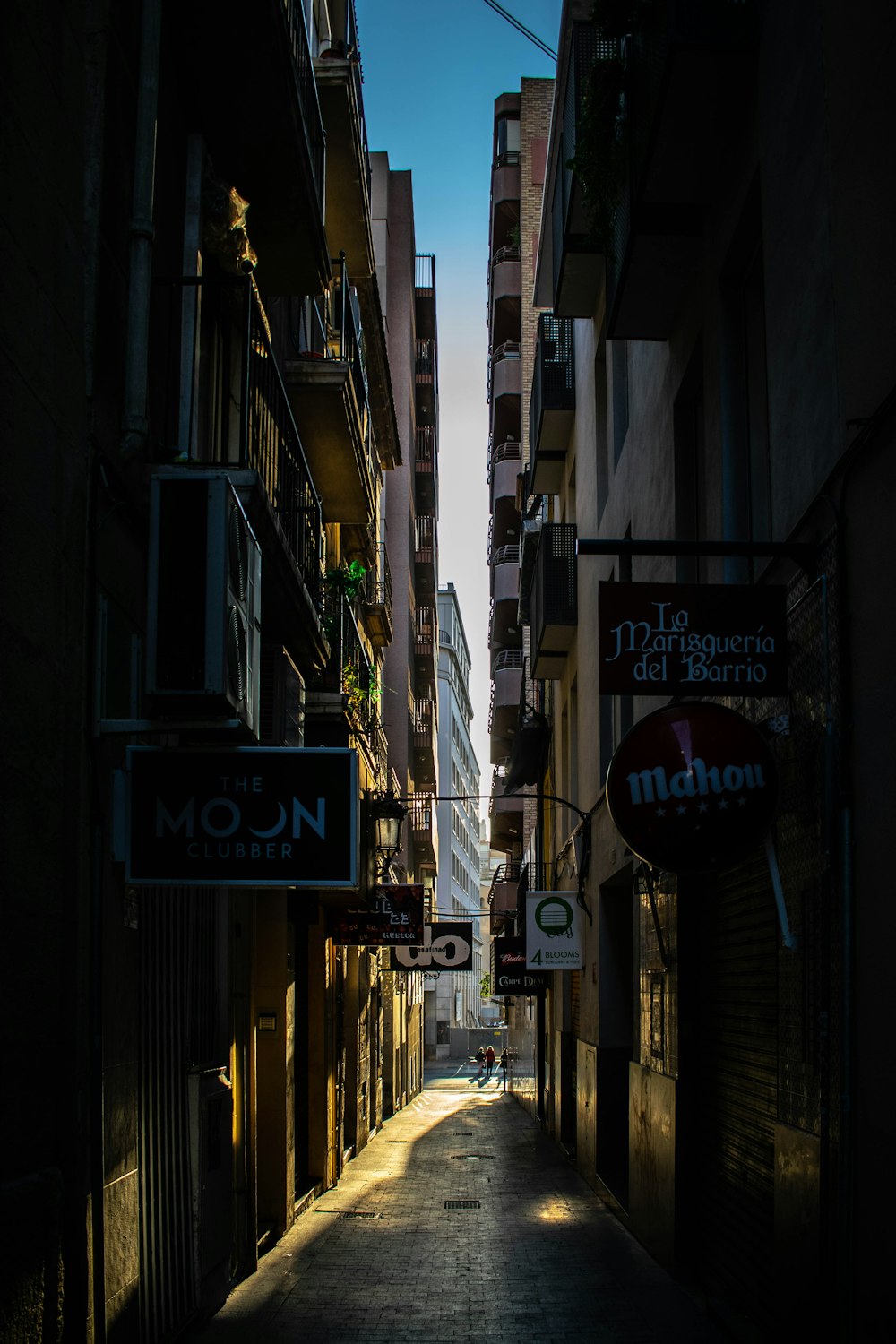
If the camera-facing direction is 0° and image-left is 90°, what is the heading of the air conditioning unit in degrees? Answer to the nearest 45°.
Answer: approximately 270°

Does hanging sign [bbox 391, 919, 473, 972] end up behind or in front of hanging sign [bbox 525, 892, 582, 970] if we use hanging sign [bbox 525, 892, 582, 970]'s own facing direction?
behind

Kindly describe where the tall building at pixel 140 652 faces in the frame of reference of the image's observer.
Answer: facing to the right of the viewer

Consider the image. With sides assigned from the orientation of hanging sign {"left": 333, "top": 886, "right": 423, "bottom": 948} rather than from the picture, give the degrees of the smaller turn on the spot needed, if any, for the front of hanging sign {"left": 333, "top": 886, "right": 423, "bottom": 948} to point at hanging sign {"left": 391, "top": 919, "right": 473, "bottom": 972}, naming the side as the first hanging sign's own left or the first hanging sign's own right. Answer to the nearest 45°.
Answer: approximately 180°

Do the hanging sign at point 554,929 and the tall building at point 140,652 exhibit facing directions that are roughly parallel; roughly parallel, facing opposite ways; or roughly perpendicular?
roughly perpendicular

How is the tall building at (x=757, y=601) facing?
to the viewer's left

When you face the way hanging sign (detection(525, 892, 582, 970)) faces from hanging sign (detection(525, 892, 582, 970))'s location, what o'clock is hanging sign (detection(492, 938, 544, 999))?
hanging sign (detection(492, 938, 544, 999)) is roughly at 6 o'clock from hanging sign (detection(525, 892, 582, 970)).

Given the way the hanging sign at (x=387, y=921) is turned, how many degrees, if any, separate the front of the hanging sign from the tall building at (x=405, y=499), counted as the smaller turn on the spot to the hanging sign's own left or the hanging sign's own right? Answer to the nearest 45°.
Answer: approximately 180°
